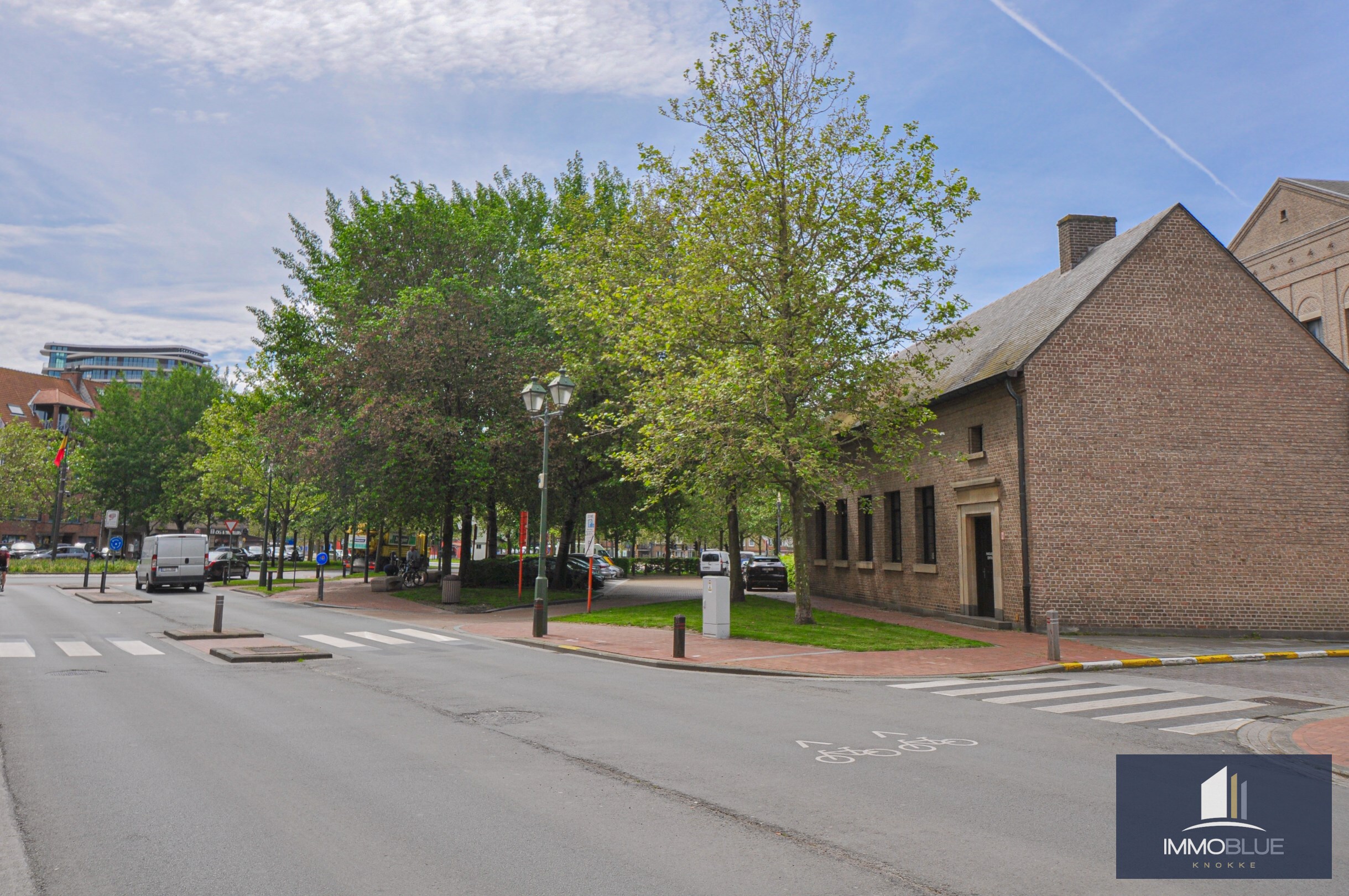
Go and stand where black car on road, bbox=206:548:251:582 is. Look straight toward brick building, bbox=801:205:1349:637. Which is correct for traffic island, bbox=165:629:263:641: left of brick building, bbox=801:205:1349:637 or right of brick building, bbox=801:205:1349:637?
right

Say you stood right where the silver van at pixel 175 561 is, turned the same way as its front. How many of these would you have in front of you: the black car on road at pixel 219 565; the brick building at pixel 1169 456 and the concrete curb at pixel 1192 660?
1

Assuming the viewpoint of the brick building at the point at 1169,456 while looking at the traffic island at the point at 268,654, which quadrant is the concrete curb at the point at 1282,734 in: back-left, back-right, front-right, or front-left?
front-left
